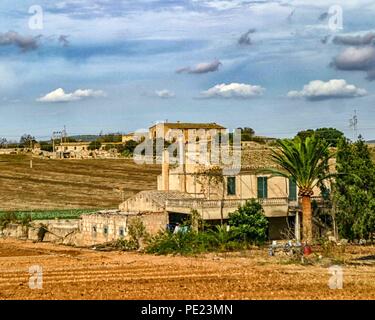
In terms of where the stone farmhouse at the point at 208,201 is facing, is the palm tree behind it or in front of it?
in front

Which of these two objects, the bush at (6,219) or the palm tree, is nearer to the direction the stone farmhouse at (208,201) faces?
the palm tree

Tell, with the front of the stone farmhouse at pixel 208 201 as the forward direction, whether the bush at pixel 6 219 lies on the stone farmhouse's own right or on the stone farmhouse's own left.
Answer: on the stone farmhouse's own right

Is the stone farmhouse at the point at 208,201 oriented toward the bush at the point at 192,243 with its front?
yes

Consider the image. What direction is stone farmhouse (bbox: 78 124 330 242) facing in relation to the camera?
toward the camera

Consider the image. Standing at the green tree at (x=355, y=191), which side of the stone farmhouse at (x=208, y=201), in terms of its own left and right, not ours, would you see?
left

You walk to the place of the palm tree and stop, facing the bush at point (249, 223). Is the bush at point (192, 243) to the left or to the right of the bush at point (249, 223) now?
left

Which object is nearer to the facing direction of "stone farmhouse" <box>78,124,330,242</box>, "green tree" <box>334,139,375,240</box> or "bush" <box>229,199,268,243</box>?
the bush

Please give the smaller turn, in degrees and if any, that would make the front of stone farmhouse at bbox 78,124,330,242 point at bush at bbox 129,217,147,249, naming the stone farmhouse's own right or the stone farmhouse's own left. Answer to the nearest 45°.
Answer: approximately 45° to the stone farmhouse's own right

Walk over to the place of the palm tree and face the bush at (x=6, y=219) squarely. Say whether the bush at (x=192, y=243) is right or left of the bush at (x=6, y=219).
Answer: left
